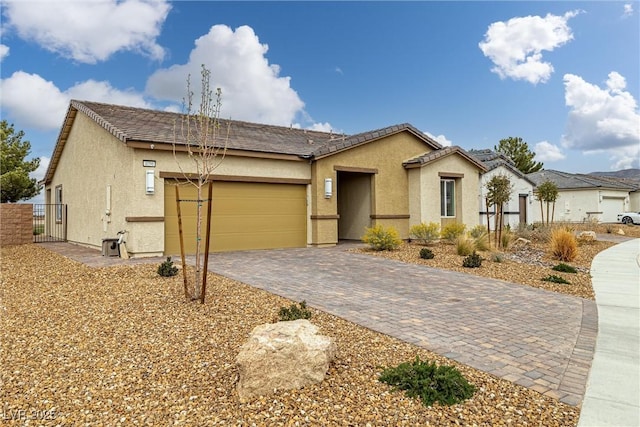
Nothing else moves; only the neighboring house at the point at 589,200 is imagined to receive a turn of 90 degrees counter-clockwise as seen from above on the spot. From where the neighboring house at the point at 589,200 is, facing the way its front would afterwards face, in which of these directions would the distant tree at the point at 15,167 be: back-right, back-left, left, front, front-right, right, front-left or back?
back

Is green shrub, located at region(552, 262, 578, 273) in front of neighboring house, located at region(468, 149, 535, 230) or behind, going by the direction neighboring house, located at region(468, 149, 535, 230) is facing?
in front

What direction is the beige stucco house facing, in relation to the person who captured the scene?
facing the viewer and to the right of the viewer

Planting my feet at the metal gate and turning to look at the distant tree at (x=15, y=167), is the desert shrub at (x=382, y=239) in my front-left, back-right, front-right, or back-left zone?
back-right

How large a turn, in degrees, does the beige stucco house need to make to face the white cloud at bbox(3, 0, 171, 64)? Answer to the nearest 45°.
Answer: approximately 135° to its right

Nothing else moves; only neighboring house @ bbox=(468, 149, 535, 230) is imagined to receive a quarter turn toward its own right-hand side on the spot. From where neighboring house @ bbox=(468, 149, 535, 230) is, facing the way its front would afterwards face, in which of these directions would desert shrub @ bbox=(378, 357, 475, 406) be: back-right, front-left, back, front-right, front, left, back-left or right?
front-left

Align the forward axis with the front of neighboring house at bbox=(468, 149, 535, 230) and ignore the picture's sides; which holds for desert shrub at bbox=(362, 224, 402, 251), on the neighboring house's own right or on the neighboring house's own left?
on the neighboring house's own right

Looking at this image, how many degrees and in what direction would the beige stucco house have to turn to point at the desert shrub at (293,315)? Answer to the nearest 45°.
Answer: approximately 45° to its right

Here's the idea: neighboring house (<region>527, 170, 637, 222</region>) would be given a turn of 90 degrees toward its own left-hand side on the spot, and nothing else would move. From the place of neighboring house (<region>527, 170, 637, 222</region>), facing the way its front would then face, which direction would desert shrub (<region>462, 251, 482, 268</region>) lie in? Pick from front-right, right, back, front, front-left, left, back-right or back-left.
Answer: back-right

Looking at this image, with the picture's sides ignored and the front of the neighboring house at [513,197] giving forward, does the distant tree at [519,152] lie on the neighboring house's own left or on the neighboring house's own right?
on the neighboring house's own left

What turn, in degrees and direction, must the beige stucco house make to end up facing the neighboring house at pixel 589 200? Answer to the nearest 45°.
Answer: approximately 90° to its left
